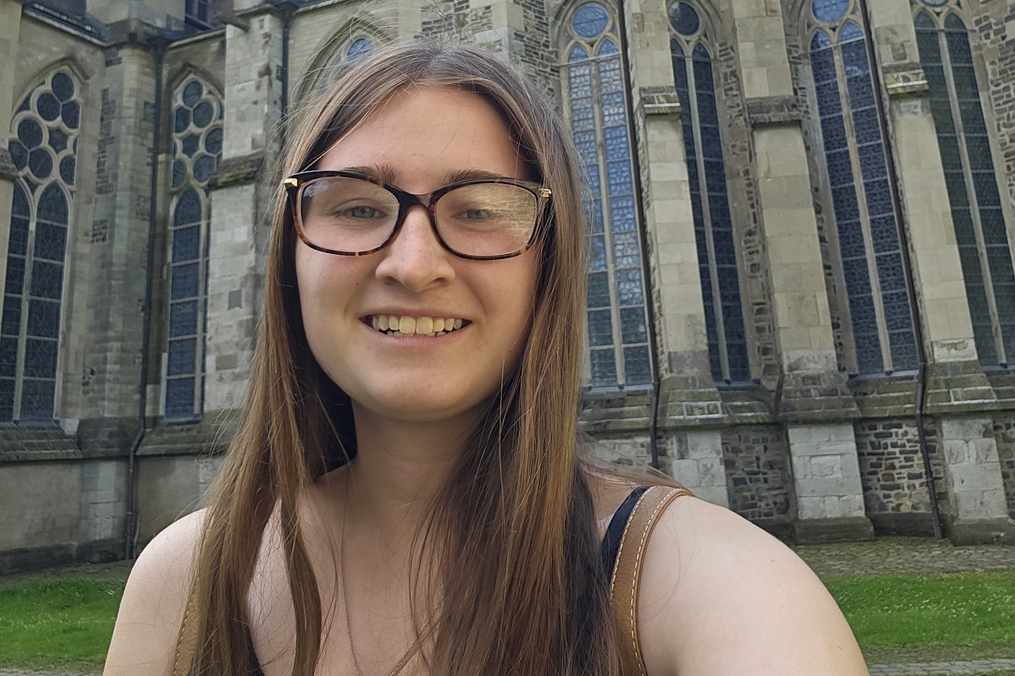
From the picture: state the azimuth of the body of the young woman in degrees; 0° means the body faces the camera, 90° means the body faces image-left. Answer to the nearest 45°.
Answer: approximately 0°

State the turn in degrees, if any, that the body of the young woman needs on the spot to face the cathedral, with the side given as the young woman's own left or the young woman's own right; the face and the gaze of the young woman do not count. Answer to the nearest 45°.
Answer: approximately 180°
